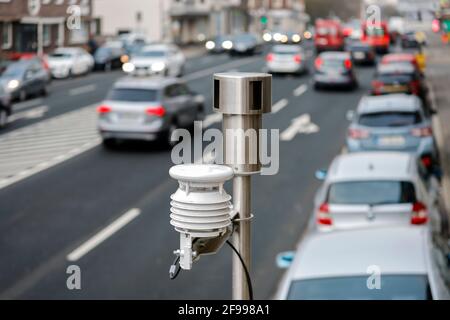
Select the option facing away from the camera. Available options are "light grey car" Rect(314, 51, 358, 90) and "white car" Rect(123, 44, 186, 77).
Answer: the light grey car

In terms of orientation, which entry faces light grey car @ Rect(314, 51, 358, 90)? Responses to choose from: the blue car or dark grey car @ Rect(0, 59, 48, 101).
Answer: the blue car

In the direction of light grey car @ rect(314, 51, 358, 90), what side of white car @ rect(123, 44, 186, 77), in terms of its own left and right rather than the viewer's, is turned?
left

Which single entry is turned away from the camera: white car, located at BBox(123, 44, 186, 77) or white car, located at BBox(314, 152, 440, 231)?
white car, located at BBox(314, 152, 440, 231)

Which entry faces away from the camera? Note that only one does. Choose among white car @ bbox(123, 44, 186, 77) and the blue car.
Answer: the blue car

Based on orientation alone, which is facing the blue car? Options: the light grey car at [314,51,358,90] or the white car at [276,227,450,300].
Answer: the white car

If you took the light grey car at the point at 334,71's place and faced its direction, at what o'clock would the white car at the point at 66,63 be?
The white car is roughly at 10 o'clock from the light grey car.

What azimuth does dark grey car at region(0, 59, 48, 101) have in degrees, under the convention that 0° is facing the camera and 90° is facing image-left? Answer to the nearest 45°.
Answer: approximately 45°

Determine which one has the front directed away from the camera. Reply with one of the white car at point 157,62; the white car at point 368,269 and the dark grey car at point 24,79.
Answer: the white car at point 368,269

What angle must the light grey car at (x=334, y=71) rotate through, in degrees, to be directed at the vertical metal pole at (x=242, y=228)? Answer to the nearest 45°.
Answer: approximately 180°

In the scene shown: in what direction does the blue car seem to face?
away from the camera

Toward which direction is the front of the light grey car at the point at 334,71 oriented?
away from the camera

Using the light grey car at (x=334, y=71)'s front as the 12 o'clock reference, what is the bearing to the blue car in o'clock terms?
The blue car is roughly at 6 o'clock from the light grey car.

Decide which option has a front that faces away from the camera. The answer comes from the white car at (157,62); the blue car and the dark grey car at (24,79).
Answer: the blue car

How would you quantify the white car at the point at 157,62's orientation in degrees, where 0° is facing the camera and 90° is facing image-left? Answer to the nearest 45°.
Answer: approximately 45°

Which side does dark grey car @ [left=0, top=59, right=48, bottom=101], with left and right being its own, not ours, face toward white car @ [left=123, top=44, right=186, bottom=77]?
back

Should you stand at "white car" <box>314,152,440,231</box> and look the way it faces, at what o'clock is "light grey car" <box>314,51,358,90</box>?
The light grey car is roughly at 12 o'clock from the white car.

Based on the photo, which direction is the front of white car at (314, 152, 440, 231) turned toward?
away from the camera

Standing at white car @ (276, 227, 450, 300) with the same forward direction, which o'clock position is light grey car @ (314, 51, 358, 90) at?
The light grey car is roughly at 12 o'clock from the white car.

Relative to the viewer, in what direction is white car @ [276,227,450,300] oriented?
away from the camera
